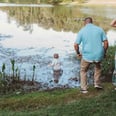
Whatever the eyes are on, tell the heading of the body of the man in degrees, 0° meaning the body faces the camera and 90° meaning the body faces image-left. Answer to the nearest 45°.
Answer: approximately 180°
